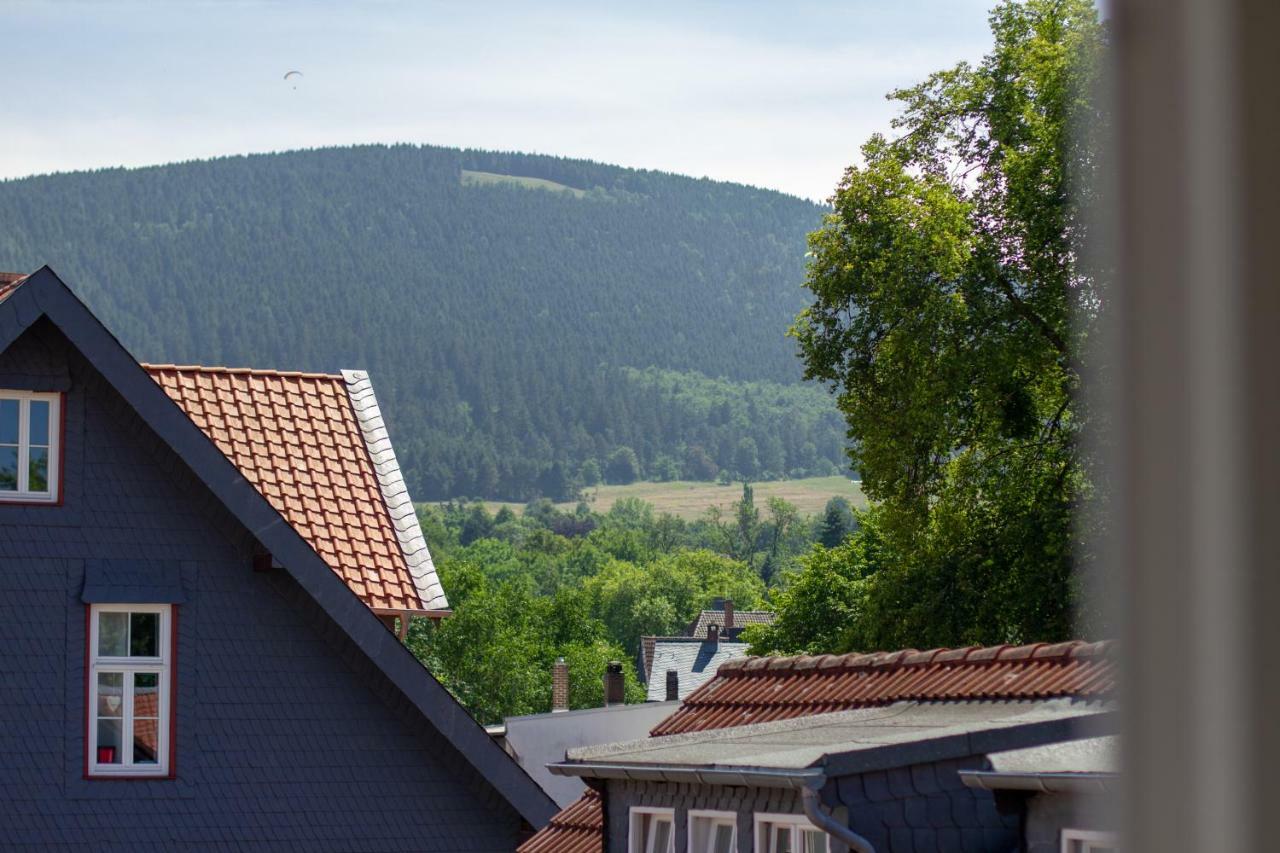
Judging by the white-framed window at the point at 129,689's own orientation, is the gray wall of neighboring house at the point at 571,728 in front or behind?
behind

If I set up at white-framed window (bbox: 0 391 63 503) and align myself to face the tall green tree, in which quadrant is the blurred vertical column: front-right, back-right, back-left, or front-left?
back-right

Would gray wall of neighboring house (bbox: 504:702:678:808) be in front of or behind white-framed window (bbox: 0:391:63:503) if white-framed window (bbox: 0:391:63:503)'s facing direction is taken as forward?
behind

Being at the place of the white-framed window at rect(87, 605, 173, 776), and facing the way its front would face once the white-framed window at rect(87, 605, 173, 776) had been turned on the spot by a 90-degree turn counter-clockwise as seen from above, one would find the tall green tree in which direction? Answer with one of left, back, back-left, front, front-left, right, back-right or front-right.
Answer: front-left

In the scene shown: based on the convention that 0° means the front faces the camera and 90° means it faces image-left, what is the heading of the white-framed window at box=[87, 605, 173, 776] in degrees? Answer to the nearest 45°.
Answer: approximately 0°

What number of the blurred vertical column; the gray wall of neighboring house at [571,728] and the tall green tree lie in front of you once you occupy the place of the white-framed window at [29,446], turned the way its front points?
1

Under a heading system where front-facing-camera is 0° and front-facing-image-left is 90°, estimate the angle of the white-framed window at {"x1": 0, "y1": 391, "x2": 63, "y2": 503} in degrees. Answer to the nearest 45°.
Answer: approximately 0°

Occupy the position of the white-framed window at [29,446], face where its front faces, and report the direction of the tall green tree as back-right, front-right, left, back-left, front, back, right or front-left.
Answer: back-left

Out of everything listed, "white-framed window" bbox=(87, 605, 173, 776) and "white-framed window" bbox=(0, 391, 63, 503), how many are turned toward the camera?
2
